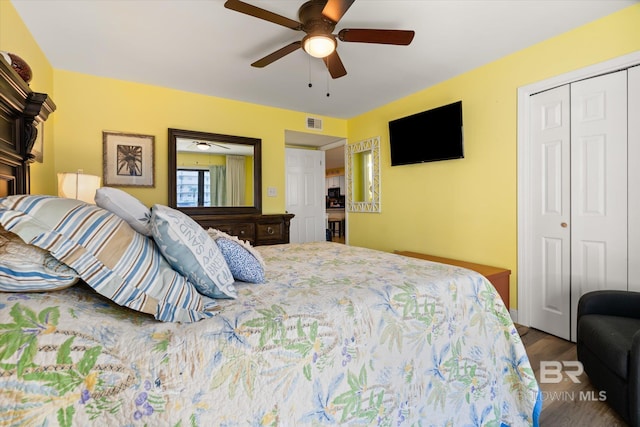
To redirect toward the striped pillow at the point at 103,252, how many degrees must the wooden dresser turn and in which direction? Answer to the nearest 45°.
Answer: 0° — it already faces it

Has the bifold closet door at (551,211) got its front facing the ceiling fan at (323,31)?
yes

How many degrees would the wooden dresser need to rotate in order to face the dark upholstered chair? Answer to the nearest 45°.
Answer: approximately 45° to its left

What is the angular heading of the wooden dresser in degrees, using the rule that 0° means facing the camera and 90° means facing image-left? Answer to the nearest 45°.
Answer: approximately 0°

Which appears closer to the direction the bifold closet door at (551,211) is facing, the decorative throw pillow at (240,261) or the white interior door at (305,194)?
the decorative throw pillow

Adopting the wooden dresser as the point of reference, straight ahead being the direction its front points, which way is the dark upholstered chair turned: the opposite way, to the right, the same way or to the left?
to the right

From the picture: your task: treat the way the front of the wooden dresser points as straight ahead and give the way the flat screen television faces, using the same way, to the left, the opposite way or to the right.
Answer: to the right

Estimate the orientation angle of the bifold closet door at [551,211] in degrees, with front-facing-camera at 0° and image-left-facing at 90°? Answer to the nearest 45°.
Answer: approximately 45°
